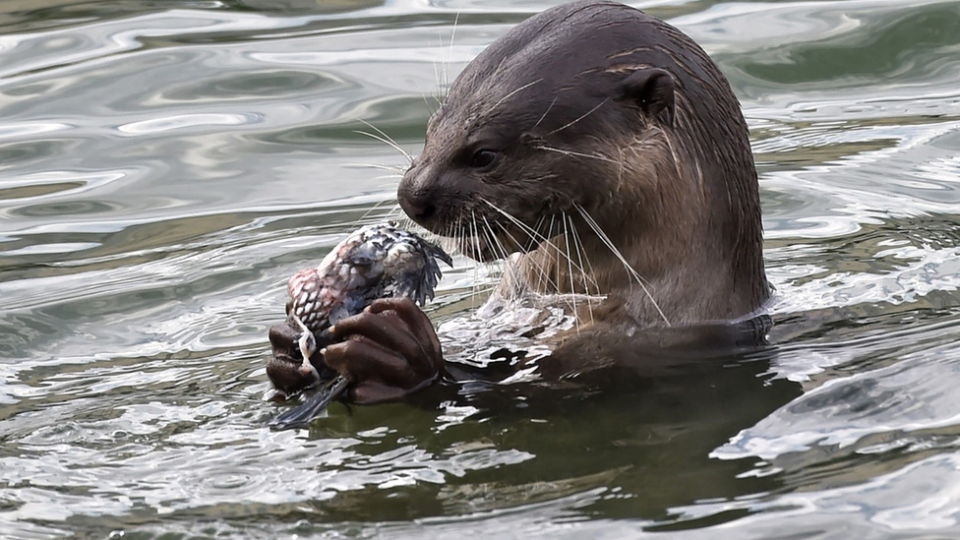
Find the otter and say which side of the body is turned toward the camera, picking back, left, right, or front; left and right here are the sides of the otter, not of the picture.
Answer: left
